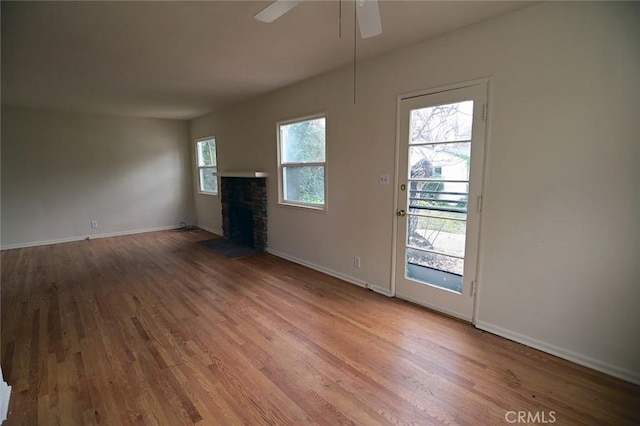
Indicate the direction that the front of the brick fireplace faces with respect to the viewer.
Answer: facing the viewer and to the left of the viewer

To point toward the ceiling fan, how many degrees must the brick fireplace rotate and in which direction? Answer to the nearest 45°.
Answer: approximately 45° to its left

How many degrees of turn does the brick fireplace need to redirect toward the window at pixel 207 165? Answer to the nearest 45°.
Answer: approximately 90° to its right

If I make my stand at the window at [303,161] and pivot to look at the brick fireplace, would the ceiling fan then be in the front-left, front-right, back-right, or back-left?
back-left

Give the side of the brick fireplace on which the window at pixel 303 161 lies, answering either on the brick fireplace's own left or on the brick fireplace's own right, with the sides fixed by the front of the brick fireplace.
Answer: on the brick fireplace's own left

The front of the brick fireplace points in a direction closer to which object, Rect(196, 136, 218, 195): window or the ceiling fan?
the ceiling fan
